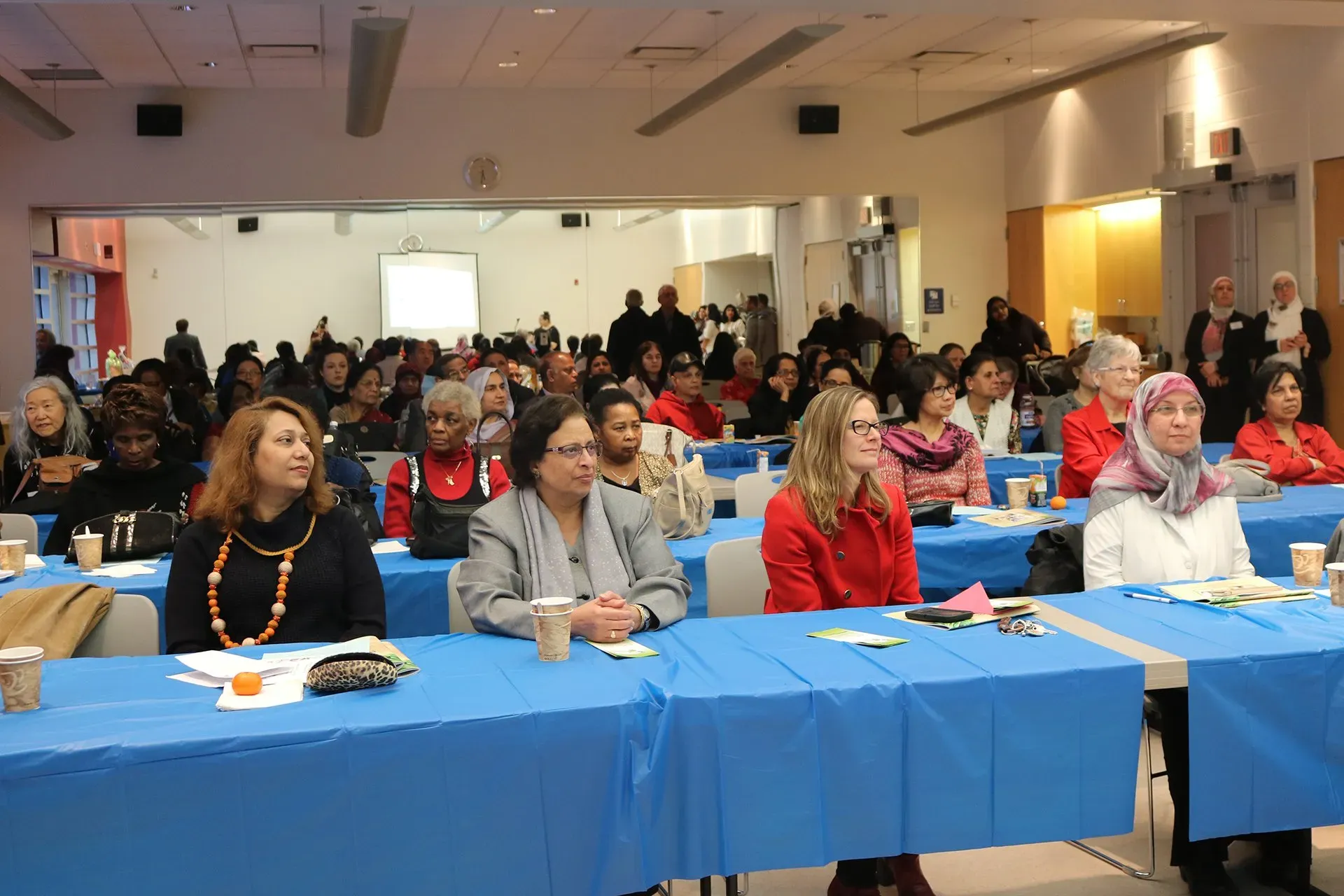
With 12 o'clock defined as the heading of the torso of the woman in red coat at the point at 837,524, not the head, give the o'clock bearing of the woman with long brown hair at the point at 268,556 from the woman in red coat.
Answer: The woman with long brown hair is roughly at 4 o'clock from the woman in red coat.

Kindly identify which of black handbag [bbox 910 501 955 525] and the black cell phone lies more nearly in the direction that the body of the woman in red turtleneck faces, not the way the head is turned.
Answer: the black cell phone

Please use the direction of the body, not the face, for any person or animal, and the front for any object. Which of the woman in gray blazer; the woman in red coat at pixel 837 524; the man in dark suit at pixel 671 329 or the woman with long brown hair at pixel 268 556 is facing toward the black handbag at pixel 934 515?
the man in dark suit

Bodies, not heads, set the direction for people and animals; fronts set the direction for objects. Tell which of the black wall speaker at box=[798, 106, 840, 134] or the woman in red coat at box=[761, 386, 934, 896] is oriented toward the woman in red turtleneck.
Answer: the black wall speaker

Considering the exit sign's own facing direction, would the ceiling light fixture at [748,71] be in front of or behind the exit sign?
in front

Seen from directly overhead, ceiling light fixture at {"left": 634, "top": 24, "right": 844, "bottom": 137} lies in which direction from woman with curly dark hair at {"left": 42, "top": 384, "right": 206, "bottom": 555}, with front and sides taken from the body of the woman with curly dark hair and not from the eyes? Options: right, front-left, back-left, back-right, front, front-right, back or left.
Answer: back-left

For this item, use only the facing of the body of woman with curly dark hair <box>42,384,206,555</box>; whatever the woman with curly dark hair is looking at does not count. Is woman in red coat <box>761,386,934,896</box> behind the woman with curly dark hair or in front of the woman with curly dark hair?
in front

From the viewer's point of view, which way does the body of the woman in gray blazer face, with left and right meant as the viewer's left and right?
facing the viewer and to the right of the viewer

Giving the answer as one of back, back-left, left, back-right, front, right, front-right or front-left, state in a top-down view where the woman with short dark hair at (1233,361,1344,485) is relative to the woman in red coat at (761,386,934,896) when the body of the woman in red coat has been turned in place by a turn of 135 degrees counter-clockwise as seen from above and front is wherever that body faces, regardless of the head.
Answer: front-right

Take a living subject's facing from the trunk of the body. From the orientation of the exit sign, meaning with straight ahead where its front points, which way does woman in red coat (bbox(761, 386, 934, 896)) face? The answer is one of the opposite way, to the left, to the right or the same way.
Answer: to the left

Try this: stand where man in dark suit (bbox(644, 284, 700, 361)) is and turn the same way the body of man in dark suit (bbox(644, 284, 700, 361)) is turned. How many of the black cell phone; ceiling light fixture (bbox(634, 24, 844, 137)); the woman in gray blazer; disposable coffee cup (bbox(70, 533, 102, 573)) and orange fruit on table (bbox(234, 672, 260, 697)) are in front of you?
5

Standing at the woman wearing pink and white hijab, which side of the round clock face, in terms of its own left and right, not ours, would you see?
front

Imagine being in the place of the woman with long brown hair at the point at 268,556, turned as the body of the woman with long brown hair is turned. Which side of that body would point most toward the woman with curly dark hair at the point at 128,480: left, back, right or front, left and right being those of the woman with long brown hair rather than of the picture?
back

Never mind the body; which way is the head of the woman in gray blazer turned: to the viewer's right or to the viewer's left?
to the viewer's right

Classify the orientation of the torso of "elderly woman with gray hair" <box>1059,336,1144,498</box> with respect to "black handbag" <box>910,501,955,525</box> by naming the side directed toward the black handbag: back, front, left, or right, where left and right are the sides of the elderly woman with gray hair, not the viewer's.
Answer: right
